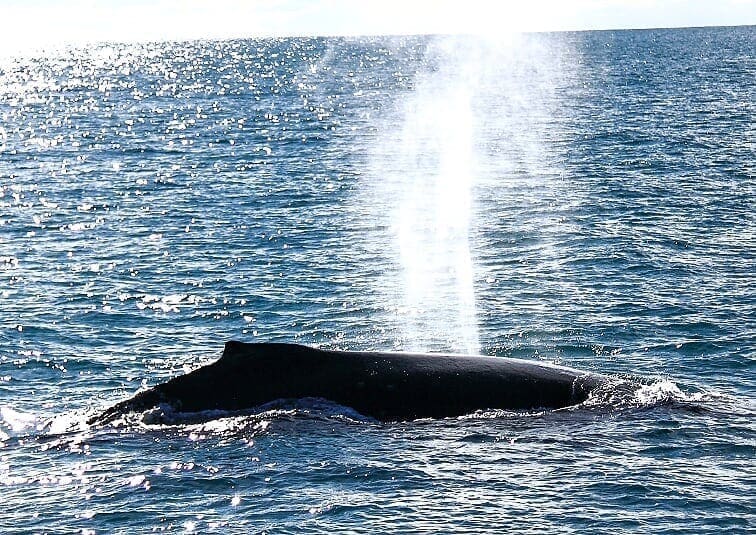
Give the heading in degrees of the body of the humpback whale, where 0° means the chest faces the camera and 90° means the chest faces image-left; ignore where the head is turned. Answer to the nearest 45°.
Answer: approximately 270°
